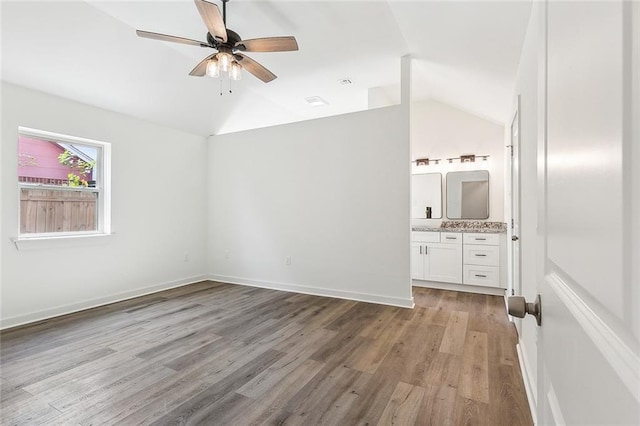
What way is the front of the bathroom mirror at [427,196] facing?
toward the camera

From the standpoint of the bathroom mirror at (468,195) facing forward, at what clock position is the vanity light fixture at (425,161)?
The vanity light fixture is roughly at 3 o'clock from the bathroom mirror.

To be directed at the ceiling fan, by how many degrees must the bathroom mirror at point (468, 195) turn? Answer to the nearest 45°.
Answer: approximately 45° to its right

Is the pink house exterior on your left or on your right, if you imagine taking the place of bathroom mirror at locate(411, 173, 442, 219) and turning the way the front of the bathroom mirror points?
on your right

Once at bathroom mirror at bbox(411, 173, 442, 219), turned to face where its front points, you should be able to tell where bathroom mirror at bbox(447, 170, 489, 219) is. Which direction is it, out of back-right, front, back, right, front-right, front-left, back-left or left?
left

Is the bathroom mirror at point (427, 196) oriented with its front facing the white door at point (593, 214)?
yes

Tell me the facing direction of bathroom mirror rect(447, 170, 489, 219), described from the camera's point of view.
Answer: facing the viewer

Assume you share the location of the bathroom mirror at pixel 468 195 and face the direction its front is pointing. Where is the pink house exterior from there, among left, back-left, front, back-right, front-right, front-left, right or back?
front-right

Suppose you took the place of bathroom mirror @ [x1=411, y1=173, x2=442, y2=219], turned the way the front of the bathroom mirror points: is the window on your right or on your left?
on your right

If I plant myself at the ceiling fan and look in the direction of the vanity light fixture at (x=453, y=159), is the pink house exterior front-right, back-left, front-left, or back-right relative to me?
back-left

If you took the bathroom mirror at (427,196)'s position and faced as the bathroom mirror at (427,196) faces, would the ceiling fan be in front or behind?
in front

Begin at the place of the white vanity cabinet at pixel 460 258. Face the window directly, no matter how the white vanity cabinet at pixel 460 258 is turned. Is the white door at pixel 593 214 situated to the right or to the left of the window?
left

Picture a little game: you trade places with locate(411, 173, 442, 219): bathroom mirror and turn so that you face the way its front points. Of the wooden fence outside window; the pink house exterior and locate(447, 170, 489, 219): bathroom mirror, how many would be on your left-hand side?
1

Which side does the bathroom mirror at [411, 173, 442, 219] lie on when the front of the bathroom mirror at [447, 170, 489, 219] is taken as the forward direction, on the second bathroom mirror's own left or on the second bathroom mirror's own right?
on the second bathroom mirror's own right
